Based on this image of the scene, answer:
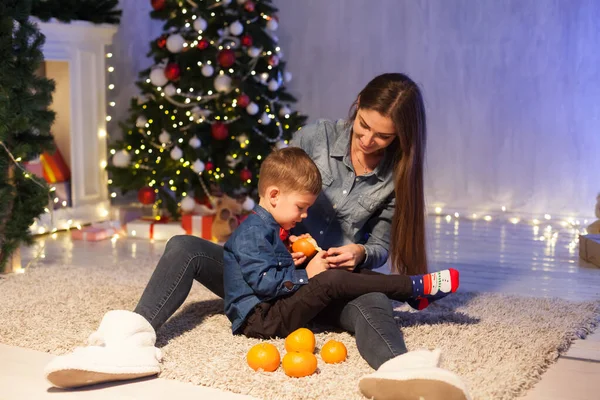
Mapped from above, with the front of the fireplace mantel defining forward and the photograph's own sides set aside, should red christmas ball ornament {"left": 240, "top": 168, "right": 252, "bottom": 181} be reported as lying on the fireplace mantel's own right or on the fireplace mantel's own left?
on the fireplace mantel's own left

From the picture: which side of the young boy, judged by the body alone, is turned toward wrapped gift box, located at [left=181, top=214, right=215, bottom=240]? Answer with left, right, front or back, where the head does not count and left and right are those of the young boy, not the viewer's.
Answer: left

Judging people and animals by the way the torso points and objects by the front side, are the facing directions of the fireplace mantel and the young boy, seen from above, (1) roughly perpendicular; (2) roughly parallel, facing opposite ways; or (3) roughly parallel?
roughly perpendicular

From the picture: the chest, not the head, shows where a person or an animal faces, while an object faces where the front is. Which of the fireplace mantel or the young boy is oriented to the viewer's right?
the young boy

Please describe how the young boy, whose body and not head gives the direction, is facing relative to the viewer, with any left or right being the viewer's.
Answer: facing to the right of the viewer

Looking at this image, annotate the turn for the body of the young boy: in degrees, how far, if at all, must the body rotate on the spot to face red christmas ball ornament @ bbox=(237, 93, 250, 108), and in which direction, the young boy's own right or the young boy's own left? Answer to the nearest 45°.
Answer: approximately 90° to the young boy's own left

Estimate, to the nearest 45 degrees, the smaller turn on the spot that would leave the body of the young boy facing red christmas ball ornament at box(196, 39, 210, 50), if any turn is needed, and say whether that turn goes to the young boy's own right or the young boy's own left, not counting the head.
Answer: approximately 90° to the young boy's own left

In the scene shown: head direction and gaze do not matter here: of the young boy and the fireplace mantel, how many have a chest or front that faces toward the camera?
1

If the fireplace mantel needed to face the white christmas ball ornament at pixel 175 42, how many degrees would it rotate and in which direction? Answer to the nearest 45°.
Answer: approximately 45° to its left

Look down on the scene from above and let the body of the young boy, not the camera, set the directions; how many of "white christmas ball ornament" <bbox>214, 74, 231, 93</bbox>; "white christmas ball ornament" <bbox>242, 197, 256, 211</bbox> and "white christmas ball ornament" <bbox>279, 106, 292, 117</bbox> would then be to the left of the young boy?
3

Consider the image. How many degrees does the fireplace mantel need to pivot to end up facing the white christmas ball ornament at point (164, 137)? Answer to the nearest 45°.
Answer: approximately 45° to its left

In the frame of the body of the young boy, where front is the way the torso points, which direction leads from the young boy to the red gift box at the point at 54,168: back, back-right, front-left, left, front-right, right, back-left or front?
back-left
